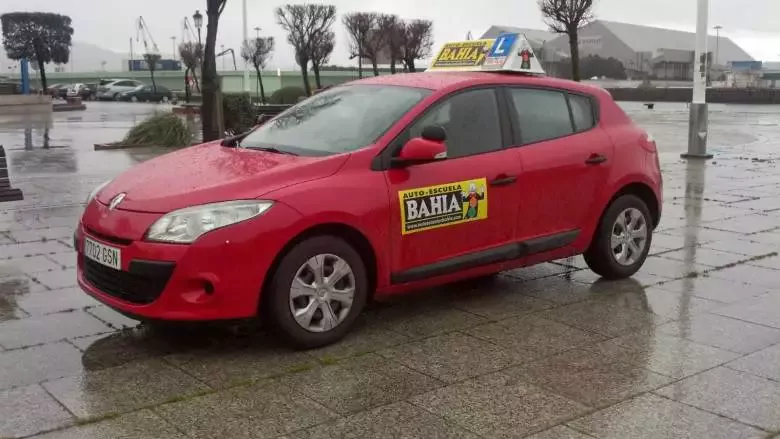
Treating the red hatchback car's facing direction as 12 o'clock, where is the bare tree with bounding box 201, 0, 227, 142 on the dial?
The bare tree is roughly at 4 o'clock from the red hatchback car.

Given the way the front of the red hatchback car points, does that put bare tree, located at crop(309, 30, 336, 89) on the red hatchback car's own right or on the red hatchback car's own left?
on the red hatchback car's own right

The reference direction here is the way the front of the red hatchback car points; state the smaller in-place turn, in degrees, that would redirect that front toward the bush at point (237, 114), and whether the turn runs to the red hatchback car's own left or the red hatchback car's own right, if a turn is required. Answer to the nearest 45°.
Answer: approximately 135° to the red hatchback car's own right

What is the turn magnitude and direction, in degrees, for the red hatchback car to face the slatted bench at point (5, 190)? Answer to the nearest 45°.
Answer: approximately 90° to its right

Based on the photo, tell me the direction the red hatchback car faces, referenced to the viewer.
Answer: facing the viewer and to the left of the viewer

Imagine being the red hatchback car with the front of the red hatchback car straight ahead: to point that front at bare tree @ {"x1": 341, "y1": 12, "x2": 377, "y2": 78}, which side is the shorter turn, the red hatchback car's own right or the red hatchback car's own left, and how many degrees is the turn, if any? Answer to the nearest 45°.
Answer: approximately 135° to the red hatchback car's own right

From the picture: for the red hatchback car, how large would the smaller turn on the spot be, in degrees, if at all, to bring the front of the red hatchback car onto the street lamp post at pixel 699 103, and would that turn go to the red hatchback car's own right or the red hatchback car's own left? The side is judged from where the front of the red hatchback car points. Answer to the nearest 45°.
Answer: approximately 180°

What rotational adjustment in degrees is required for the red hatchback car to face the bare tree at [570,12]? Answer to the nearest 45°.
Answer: approximately 135° to its right

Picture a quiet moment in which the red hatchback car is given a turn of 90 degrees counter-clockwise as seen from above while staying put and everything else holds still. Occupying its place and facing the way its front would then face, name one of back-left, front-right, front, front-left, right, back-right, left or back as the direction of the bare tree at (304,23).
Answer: back-left

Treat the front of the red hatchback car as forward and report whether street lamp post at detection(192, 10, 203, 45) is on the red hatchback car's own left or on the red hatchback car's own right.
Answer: on the red hatchback car's own right

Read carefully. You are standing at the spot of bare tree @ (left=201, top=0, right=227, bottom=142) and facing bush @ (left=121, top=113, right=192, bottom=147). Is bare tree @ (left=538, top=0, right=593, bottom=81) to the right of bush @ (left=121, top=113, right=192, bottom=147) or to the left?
right

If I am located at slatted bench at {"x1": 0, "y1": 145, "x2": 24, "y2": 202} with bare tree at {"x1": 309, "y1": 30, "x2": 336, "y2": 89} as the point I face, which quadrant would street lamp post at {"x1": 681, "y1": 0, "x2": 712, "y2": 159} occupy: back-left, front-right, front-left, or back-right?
front-right

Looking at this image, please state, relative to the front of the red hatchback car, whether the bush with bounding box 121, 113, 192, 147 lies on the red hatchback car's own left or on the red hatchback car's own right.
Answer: on the red hatchback car's own right
